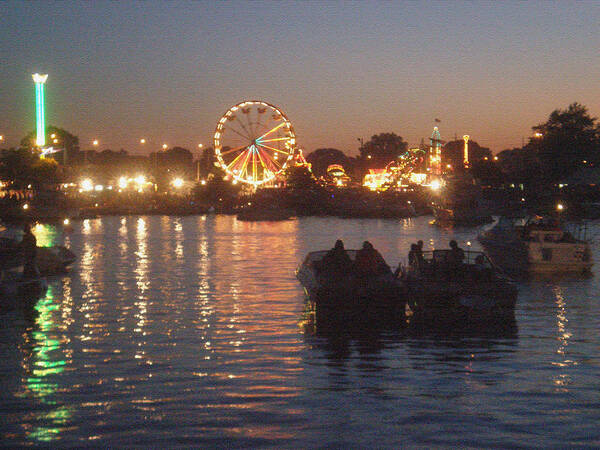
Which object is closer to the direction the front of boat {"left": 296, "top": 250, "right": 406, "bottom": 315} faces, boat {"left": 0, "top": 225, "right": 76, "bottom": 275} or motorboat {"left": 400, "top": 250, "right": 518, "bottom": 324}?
the boat

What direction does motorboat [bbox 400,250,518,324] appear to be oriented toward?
away from the camera

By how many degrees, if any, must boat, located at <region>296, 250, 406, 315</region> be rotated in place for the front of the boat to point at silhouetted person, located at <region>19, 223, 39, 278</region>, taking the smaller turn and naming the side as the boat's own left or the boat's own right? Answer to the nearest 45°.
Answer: approximately 45° to the boat's own left

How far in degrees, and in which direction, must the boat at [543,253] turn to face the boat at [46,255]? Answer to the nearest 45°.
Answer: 0° — it already faces it

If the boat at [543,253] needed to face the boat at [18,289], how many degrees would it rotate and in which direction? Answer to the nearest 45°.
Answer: approximately 45° to its left

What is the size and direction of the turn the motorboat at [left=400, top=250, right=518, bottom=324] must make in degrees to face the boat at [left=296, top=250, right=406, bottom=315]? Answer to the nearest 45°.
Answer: approximately 90° to its left

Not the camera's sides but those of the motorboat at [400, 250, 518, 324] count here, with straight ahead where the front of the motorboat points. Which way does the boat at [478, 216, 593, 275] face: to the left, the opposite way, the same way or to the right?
to the left

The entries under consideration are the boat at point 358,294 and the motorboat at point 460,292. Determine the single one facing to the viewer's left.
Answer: the boat

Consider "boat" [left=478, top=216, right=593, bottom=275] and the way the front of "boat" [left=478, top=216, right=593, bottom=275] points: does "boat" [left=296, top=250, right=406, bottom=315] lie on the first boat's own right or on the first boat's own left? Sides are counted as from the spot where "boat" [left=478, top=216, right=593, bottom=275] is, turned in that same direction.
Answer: on the first boat's own left
